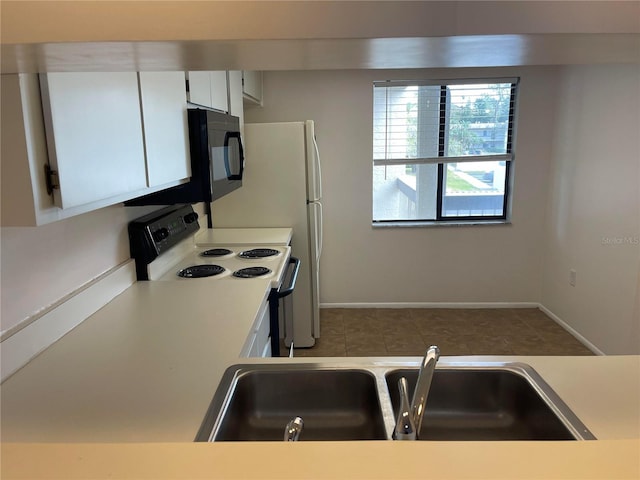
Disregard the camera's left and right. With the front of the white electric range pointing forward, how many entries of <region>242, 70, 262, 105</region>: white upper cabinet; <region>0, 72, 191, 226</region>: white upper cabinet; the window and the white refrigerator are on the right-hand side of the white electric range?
1

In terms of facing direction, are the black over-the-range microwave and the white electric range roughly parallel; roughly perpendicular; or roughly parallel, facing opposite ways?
roughly parallel

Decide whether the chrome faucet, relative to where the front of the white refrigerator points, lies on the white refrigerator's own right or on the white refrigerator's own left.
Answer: on the white refrigerator's own right

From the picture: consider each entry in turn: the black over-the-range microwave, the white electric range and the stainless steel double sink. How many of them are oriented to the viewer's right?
2

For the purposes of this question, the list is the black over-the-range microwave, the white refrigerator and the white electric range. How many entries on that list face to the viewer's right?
3

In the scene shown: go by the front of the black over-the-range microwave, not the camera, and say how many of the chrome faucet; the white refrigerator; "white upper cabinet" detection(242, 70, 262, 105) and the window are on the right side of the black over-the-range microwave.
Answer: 1

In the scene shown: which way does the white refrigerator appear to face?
to the viewer's right

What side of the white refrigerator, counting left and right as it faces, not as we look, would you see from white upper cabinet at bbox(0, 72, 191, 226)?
right

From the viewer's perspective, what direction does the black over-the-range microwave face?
to the viewer's right

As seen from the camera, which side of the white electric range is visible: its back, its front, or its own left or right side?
right

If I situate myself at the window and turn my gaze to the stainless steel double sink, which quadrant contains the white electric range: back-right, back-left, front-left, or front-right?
front-right

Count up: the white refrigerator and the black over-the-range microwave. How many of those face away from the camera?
0

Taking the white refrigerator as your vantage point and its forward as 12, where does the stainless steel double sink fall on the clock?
The stainless steel double sink is roughly at 3 o'clock from the white refrigerator.
